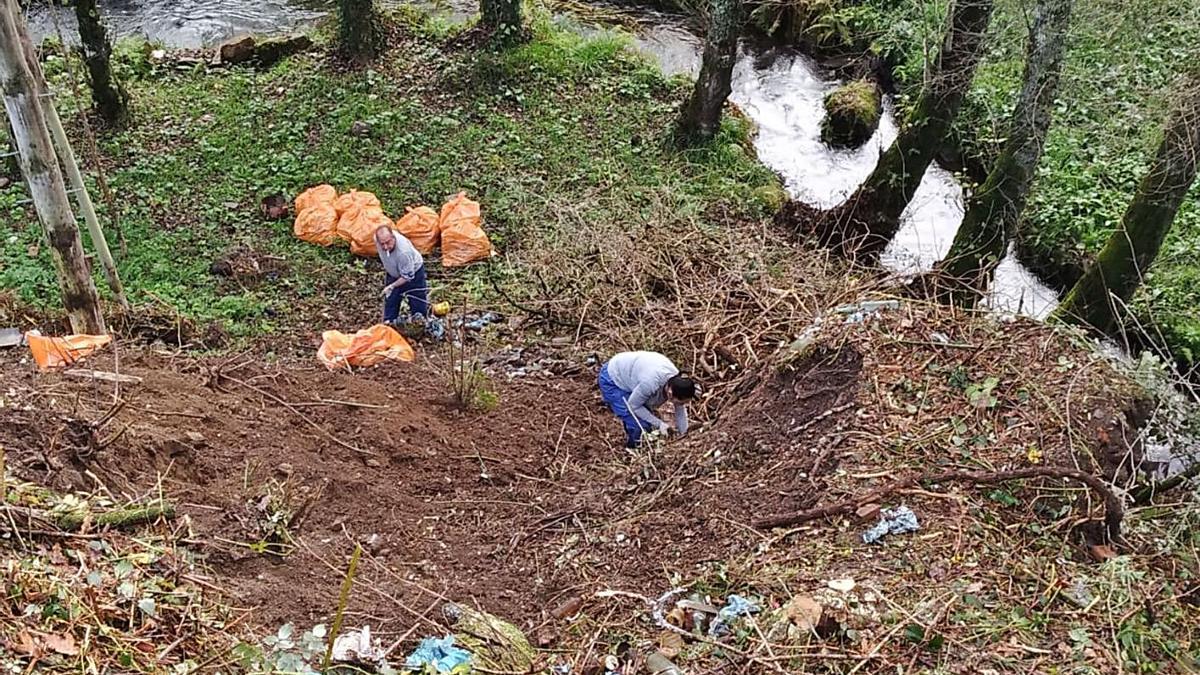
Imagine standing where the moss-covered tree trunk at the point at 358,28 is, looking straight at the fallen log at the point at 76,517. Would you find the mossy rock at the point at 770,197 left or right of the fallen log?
left

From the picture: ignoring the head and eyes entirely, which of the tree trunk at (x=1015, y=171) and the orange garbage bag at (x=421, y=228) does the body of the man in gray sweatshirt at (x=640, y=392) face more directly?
the tree trunk

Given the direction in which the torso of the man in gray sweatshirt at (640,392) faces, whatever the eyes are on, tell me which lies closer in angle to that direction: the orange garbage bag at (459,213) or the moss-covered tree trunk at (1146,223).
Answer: the moss-covered tree trunk

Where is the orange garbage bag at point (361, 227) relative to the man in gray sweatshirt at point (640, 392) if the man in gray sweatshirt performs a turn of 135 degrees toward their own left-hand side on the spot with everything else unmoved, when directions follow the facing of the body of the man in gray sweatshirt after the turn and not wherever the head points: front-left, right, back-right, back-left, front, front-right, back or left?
front-left

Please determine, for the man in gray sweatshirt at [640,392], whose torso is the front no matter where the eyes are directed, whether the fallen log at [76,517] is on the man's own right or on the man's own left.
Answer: on the man's own right

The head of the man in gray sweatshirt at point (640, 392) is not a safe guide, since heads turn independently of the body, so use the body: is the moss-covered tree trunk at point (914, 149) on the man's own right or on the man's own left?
on the man's own left

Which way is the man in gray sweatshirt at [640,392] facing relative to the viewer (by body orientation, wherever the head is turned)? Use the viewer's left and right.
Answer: facing the viewer and to the right of the viewer

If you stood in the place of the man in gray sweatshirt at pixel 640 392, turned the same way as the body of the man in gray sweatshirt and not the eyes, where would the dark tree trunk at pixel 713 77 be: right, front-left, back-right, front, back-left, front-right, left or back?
back-left

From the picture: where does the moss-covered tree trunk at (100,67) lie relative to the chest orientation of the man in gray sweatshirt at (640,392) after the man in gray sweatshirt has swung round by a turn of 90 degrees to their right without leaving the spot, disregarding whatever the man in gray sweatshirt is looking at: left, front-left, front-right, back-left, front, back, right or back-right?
right

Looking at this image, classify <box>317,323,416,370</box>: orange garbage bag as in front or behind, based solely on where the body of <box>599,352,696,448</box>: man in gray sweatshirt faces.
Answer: behind

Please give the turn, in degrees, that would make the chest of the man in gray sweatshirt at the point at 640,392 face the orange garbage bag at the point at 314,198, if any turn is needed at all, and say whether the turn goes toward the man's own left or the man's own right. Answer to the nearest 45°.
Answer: approximately 180°

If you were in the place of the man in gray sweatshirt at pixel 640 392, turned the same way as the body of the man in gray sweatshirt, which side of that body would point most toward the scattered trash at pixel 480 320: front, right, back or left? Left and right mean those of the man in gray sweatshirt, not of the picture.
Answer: back

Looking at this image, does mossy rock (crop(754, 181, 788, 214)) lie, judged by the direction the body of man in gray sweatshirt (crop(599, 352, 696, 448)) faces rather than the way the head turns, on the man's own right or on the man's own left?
on the man's own left
